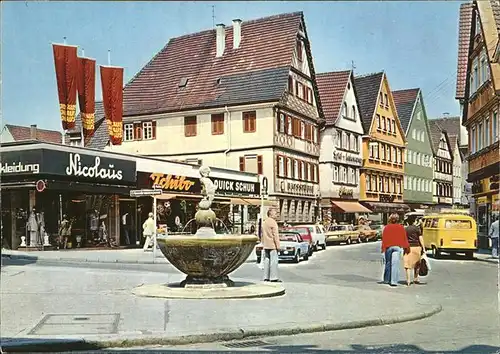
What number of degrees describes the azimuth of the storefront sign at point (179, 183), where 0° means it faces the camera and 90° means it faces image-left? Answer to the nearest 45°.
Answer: approximately 315°

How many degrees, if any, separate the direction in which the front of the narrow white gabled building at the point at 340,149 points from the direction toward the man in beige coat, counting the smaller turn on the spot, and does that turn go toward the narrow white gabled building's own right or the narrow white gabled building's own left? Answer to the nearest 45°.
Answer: approximately 45° to the narrow white gabled building's own right

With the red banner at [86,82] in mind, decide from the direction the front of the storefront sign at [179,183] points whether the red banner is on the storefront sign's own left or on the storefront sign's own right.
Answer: on the storefront sign's own right

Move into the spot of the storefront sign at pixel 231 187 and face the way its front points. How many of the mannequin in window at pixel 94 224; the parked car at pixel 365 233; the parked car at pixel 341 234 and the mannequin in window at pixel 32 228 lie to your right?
2

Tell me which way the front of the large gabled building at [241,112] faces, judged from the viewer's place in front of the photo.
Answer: facing the viewer and to the right of the viewer

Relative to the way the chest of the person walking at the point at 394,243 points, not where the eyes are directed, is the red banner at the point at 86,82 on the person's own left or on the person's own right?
on the person's own left

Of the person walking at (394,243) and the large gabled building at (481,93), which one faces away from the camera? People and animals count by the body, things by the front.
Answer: the person walking

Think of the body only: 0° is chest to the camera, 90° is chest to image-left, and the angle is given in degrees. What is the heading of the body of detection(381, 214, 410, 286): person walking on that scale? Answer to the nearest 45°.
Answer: approximately 180°

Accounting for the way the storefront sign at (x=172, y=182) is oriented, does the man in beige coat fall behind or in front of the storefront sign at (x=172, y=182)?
in front

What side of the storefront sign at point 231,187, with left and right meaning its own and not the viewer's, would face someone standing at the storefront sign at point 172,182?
right
